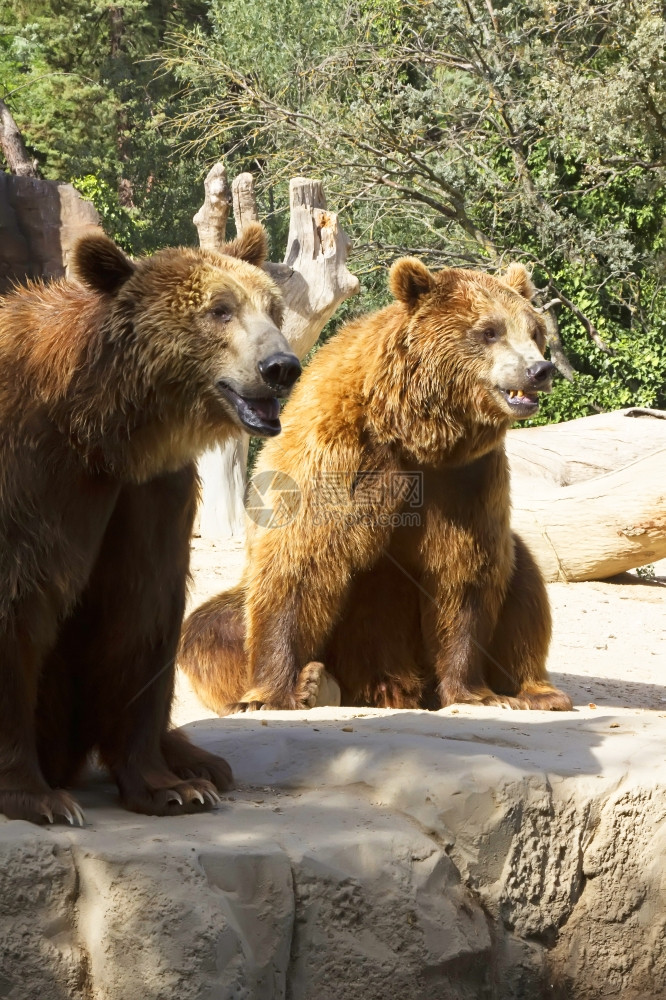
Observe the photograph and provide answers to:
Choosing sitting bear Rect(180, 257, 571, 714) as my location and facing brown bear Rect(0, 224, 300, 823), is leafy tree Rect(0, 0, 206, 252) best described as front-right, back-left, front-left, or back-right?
back-right

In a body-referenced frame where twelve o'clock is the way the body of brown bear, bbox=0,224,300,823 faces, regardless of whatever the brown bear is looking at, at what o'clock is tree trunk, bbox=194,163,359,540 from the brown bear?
The tree trunk is roughly at 8 o'clock from the brown bear.

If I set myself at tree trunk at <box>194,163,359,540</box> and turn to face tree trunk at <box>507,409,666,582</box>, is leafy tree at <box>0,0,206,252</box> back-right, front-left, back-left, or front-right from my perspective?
back-left

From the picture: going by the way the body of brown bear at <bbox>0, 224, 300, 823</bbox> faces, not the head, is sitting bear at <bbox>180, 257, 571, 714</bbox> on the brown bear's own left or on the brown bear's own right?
on the brown bear's own left

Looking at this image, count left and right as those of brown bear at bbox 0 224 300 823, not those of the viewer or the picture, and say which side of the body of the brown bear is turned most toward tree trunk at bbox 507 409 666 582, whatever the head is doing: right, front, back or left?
left

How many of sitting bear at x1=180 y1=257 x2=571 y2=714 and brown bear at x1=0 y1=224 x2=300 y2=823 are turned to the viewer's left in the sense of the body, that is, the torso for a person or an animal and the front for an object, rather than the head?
0

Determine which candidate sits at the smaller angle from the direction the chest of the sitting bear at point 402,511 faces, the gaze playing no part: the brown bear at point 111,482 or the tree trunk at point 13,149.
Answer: the brown bear

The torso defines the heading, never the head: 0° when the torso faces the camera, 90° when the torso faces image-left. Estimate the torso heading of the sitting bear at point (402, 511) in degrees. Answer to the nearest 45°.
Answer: approximately 315°

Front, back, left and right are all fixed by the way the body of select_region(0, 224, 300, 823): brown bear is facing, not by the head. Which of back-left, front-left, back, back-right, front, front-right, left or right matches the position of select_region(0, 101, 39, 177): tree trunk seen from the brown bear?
back-left
